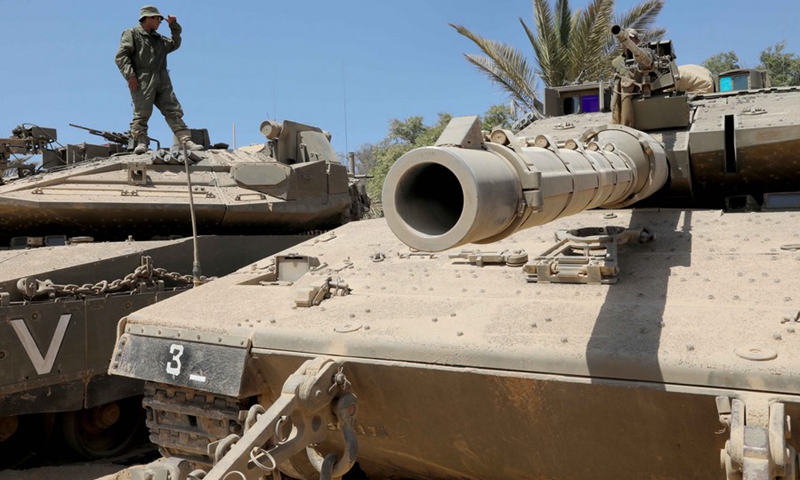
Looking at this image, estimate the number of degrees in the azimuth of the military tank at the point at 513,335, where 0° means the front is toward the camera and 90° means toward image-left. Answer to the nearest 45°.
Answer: approximately 45°

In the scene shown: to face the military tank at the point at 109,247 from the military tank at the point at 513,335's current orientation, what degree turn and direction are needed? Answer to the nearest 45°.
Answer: approximately 90° to its right

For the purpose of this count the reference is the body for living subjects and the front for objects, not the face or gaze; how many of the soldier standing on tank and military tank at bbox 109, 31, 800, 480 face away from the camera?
0

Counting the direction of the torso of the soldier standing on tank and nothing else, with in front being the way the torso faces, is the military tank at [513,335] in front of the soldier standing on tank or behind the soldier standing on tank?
in front

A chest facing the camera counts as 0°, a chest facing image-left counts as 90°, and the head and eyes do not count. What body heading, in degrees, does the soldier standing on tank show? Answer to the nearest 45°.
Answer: approximately 315°

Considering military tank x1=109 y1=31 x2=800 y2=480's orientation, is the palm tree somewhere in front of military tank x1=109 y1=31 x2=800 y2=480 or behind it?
behind
